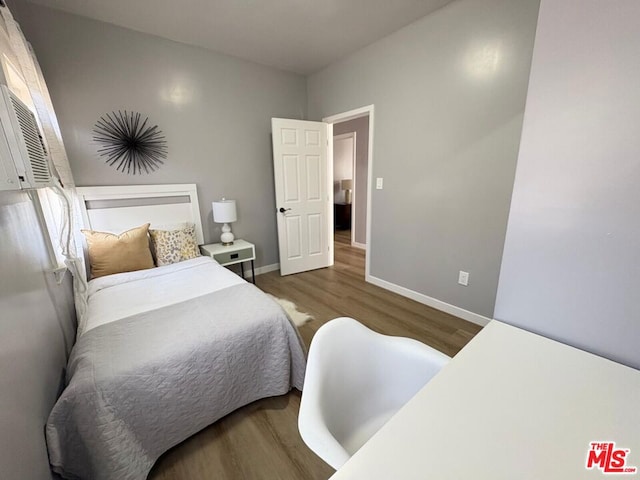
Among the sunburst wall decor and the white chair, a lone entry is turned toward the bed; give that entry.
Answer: the sunburst wall decor

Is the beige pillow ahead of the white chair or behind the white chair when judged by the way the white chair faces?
behind

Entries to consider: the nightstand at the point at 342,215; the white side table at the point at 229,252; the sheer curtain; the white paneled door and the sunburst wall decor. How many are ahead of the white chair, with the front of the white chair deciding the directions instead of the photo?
0

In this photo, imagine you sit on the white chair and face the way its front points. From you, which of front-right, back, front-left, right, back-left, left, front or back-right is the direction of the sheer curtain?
back-right

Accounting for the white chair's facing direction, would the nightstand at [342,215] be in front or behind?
behind

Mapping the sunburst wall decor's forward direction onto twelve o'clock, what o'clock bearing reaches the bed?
The bed is roughly at 12 o'clock from the sunburst wall decor.

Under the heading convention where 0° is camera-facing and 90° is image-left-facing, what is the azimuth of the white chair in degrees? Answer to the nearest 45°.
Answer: approximately 315°

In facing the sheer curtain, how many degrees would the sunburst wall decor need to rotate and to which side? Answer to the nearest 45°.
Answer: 0° — it already faces it

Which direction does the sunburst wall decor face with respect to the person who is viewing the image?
facing the viewer

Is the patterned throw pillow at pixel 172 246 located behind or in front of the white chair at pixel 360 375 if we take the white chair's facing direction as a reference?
behind

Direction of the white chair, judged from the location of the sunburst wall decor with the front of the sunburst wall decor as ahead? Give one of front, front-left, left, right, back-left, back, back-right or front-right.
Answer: front

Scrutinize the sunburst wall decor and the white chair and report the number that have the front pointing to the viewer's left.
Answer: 0

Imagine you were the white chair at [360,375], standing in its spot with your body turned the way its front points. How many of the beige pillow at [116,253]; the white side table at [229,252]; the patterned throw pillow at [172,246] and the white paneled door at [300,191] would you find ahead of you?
0

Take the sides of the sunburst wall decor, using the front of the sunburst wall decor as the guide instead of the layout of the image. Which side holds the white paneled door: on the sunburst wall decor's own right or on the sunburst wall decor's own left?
on the sunburst wall decor's own left

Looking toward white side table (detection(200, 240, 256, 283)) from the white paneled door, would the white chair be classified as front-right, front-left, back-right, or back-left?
front-left

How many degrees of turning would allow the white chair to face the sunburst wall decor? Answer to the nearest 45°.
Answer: approximately 180°
